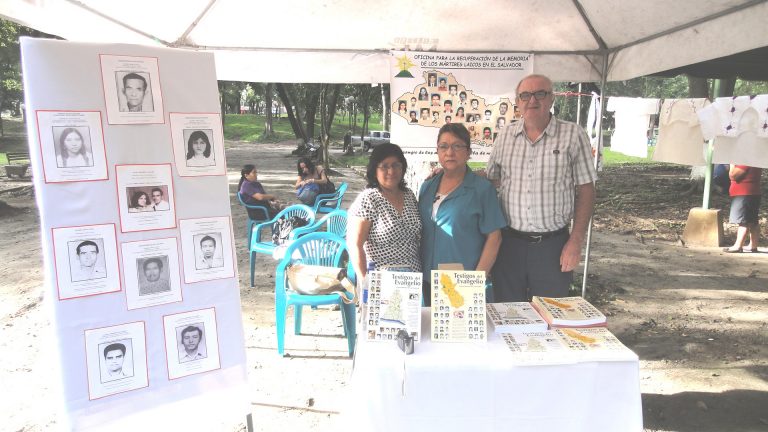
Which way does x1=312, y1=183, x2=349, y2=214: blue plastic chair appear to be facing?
to the viewer's left

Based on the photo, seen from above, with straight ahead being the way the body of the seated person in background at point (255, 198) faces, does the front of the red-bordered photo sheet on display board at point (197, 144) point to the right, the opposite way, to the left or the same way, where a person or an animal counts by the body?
to the right

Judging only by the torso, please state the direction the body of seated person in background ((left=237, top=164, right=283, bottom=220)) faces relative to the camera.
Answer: to the viewer's right

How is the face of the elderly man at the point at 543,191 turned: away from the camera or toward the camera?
toward the camera

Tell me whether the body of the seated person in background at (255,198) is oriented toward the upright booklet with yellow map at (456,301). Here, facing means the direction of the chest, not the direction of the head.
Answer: no

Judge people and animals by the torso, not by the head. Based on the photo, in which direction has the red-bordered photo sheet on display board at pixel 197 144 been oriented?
toward the camera

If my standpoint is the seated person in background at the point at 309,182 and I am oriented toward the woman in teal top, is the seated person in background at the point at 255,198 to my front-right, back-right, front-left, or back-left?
front-right

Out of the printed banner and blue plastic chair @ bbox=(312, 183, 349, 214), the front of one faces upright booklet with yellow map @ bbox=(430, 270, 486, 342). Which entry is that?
the printed banner

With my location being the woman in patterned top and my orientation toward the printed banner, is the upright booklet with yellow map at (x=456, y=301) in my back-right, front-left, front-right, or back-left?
back-right

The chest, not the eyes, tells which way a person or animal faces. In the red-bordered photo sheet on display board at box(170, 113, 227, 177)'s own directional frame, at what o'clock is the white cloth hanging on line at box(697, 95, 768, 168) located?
The white cloth hanging on line is roughly at 9 o'clock from the red-bordered photo sheet on display board.

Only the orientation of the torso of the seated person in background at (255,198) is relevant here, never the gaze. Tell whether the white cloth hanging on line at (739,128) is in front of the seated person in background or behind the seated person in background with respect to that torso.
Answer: in front

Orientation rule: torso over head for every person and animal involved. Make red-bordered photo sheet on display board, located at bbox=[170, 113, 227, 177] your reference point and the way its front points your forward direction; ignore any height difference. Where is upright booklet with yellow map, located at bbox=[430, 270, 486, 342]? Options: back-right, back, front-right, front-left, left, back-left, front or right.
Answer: front-left

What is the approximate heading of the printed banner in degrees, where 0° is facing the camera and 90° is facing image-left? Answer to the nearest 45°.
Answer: approximately 0°

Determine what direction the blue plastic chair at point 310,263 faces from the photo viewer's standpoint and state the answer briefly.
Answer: facing the viewer

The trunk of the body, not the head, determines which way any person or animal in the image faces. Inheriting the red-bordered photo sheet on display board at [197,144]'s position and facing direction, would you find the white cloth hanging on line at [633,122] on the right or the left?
on its left

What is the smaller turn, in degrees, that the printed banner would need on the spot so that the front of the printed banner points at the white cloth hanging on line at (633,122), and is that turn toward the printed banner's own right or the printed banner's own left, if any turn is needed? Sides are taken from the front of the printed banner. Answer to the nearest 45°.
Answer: approximately 135° to the printed banner's own left

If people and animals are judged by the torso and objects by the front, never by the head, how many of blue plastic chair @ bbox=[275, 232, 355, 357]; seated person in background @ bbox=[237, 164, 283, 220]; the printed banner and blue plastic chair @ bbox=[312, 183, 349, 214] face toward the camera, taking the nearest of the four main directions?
2
